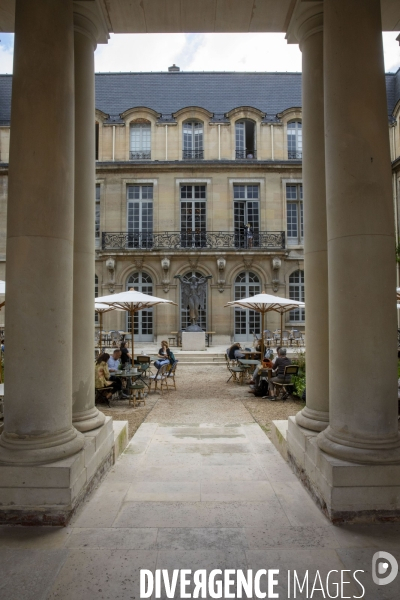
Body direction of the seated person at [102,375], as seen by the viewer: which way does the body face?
to the viewer's right

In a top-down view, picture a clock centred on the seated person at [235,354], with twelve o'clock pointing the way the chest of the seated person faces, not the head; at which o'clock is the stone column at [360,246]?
The stone column is roughly at 3 o'clock from the seated person.

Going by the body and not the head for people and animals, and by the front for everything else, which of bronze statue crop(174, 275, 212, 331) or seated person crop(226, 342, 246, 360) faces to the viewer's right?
the seated person

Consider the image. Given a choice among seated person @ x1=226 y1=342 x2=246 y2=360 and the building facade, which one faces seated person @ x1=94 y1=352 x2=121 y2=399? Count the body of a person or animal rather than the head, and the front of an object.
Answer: the building facade

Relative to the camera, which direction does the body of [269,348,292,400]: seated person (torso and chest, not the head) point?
to the viewer's left

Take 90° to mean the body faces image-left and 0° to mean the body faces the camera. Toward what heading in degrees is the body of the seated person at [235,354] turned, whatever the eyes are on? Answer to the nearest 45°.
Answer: approximately 270°

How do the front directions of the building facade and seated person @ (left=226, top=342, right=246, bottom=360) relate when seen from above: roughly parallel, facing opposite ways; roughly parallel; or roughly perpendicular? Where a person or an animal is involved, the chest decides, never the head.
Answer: roughly perpendicular

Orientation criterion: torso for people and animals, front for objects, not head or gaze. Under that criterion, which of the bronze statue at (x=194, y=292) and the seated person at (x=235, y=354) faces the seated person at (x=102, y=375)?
the bronze statue

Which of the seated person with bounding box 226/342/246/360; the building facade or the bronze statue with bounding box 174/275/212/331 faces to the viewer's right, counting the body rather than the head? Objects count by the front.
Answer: the seated person

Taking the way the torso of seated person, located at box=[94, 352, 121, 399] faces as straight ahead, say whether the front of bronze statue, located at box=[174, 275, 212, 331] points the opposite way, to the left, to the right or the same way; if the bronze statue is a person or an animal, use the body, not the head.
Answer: to the right
